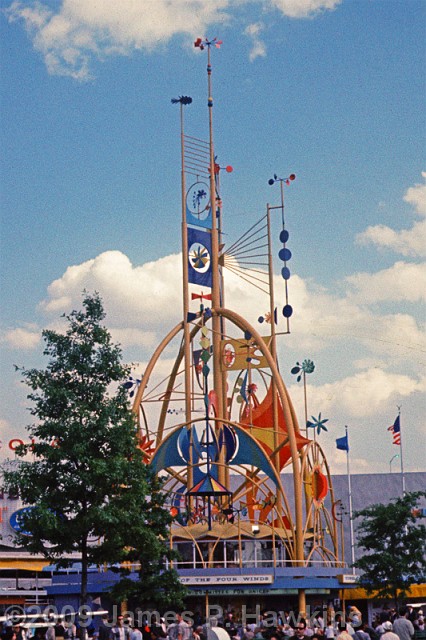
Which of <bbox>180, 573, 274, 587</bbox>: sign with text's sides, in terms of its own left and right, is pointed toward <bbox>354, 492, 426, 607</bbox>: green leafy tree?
left

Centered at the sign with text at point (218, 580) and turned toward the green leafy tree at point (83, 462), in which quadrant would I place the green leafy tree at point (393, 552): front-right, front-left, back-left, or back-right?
back-left

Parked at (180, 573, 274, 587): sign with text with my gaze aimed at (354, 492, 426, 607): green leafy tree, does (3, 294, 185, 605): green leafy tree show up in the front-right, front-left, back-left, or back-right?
back-right

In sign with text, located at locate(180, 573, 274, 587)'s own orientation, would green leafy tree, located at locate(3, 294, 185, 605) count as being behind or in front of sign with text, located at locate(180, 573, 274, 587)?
in front

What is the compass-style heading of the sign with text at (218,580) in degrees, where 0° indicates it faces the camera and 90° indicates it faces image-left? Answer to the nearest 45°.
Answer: approximately 0°
